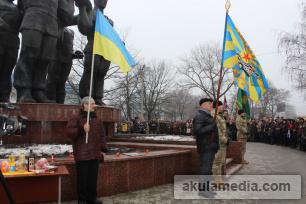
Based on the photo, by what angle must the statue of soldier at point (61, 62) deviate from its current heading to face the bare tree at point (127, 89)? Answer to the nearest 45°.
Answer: approximately 90° to its left

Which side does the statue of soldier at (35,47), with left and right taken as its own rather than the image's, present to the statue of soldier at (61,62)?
left

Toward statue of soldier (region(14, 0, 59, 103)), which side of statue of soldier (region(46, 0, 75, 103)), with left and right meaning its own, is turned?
right

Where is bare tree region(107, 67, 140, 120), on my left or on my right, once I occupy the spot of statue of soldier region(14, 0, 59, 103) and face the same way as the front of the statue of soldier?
on my left
